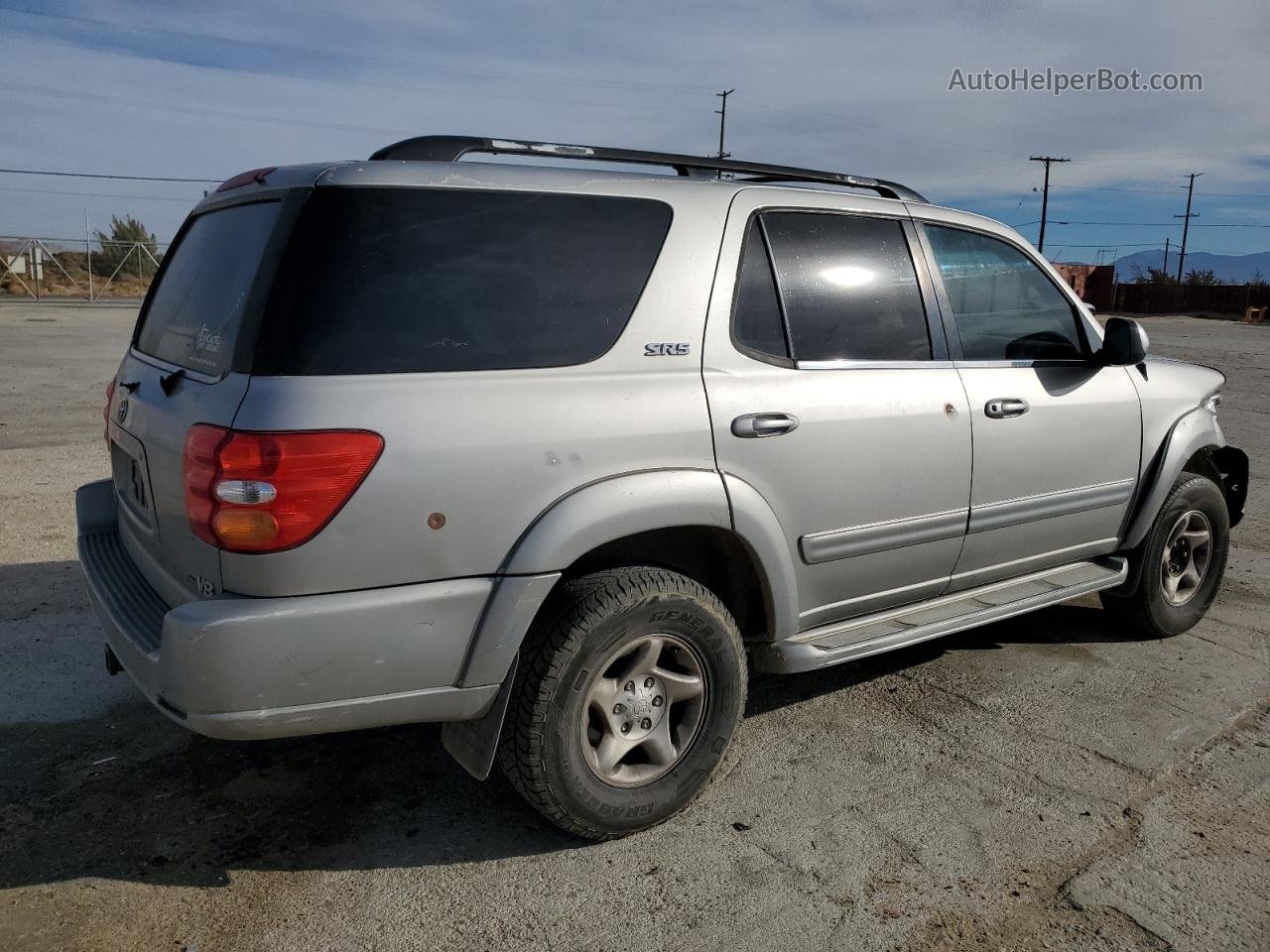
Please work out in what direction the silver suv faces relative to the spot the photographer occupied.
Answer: facing away from the viewer and to the right of the viewer

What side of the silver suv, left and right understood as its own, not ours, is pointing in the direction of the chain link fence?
left
